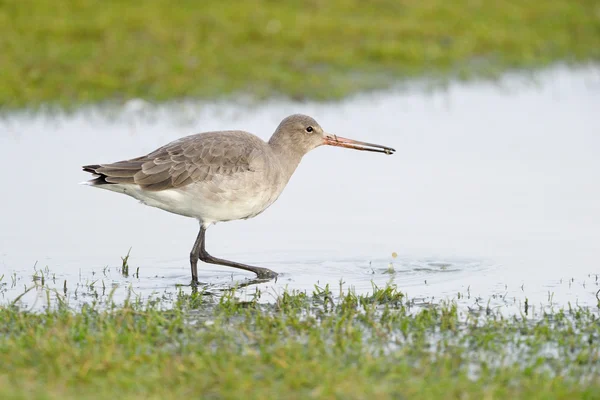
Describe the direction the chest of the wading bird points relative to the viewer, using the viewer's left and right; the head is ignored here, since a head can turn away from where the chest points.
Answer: facing to the right of the viewer
